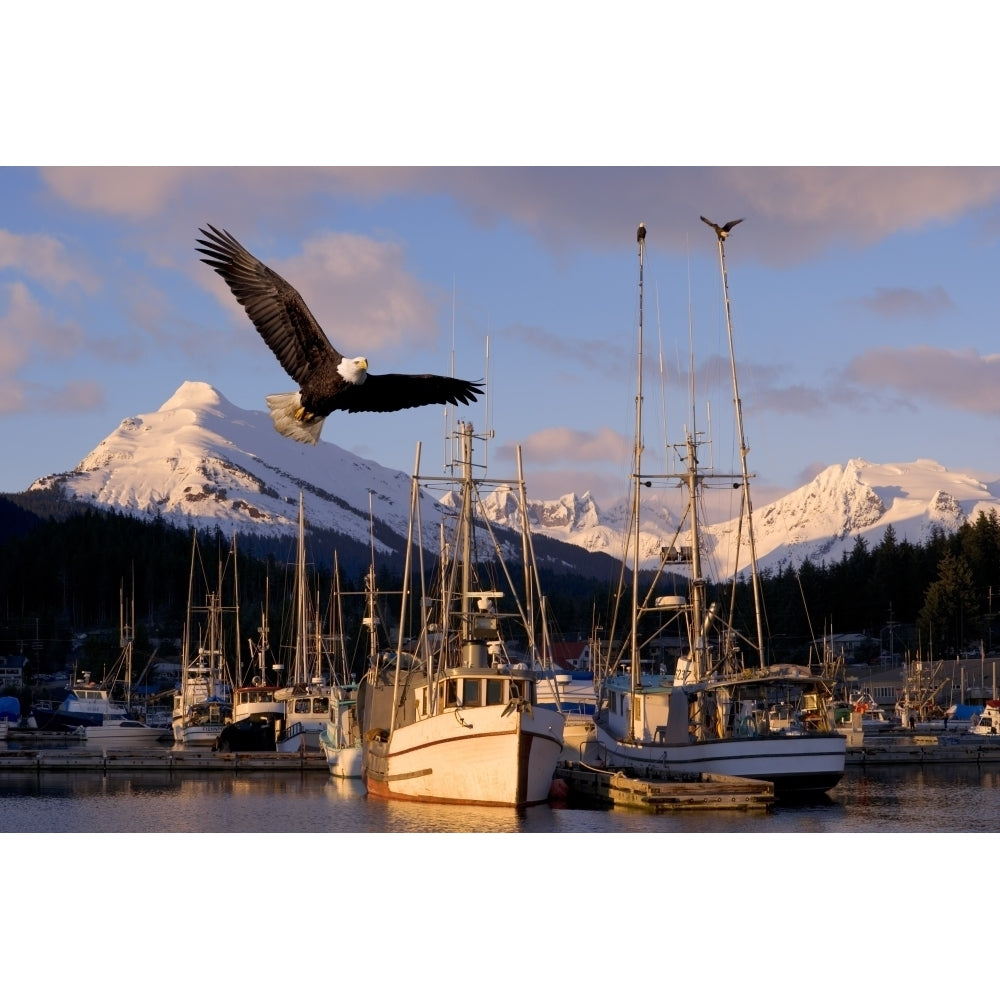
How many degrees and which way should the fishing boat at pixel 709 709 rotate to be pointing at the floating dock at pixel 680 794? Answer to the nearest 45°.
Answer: approximately 135° to its left

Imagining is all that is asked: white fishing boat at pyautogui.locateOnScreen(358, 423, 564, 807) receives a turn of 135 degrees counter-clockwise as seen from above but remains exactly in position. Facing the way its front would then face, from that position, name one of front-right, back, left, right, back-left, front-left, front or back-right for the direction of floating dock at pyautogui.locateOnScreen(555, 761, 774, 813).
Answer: right

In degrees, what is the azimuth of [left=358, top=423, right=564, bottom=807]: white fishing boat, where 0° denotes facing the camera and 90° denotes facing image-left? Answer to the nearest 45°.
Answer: approximately 315°

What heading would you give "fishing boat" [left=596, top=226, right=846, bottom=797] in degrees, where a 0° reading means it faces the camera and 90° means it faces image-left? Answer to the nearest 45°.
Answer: approximately 135°

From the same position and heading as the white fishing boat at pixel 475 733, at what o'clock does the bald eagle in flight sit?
The bald eagle in flight is roughly at 2 o'clock from the white fishing boat.

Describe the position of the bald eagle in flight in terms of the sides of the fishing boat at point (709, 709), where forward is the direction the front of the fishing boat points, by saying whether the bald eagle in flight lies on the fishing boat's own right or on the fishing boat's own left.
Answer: on the fishing boat's own left
